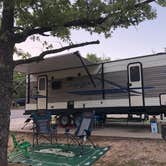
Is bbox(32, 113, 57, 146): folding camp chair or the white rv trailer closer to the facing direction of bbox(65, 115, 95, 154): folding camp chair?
the folding camp chair

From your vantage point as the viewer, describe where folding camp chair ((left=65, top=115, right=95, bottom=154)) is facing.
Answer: facing the viewer and to the left of the viewer

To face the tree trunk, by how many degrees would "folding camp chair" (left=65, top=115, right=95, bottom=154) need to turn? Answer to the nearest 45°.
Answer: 0° — it already faces it

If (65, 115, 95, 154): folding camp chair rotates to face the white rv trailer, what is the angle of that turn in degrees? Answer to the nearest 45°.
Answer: approximately 135° to its right

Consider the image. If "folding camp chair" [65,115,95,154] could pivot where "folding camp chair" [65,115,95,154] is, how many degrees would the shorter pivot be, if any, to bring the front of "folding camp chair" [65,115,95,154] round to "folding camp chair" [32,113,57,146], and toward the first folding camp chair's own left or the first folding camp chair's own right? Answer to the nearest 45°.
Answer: approximately 90° to the first folding camp chair's own right
